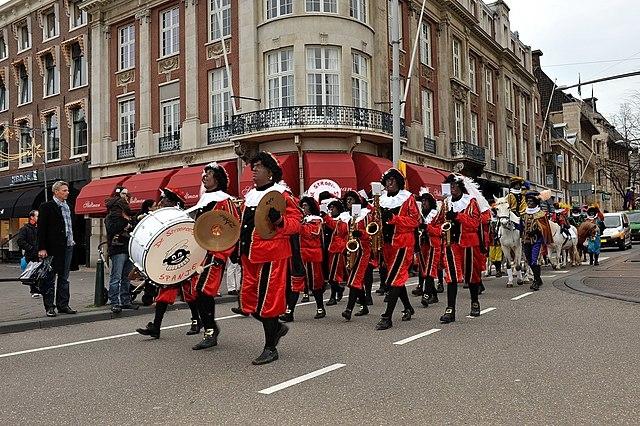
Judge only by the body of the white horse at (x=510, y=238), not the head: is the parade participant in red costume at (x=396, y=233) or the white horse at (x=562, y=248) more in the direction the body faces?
the parade participant in red costume

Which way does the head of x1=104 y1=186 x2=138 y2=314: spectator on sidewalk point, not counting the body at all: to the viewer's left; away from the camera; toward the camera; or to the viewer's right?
to the viewer's right

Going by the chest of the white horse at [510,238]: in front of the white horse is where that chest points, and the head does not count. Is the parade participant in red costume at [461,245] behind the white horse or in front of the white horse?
in front

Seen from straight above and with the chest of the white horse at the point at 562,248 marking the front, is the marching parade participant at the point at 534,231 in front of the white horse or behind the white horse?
in front

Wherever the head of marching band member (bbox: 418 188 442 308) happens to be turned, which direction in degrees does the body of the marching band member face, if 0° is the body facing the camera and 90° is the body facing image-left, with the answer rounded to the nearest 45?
approximately 45°

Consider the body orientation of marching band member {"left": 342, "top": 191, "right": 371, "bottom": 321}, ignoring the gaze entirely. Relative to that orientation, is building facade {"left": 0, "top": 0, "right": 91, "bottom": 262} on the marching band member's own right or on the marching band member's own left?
on the marching band member's own right

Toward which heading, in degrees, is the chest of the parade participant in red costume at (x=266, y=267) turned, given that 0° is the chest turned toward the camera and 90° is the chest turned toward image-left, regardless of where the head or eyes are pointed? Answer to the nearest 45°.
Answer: approximately 45°

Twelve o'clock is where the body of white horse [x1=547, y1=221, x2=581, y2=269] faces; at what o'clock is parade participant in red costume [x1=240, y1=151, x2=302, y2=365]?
The parade participant in red costume is roughly at 11 o'clock from the white horse.

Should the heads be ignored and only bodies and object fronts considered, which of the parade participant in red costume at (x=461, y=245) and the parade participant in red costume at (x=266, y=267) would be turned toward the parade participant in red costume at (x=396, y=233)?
the parade participant in red costume at (x=461, y=245)

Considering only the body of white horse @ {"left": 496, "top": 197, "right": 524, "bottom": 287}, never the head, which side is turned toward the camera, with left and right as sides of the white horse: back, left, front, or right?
front

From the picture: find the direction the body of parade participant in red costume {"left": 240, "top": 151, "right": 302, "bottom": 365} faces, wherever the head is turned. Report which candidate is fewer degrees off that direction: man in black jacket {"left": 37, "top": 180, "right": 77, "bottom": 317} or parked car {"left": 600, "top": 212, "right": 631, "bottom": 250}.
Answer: the man in black jacket

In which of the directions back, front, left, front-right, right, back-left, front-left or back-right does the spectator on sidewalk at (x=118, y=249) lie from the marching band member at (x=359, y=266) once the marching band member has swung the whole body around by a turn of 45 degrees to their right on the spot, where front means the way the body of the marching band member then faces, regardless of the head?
front

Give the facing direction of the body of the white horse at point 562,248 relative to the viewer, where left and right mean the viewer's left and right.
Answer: facing the viewer and to the left of the viewer

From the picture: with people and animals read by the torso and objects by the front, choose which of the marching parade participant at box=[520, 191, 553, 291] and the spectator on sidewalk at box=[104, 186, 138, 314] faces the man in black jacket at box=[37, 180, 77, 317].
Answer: the marching parade participant

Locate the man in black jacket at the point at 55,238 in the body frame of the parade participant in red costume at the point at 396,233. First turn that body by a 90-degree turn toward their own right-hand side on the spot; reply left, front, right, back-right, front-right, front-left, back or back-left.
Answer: front-left

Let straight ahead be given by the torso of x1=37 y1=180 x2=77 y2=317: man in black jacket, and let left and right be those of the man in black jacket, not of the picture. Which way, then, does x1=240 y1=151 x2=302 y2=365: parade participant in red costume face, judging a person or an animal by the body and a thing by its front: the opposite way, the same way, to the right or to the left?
to the right

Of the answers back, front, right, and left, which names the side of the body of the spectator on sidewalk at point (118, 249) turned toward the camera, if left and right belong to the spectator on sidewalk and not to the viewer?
right
